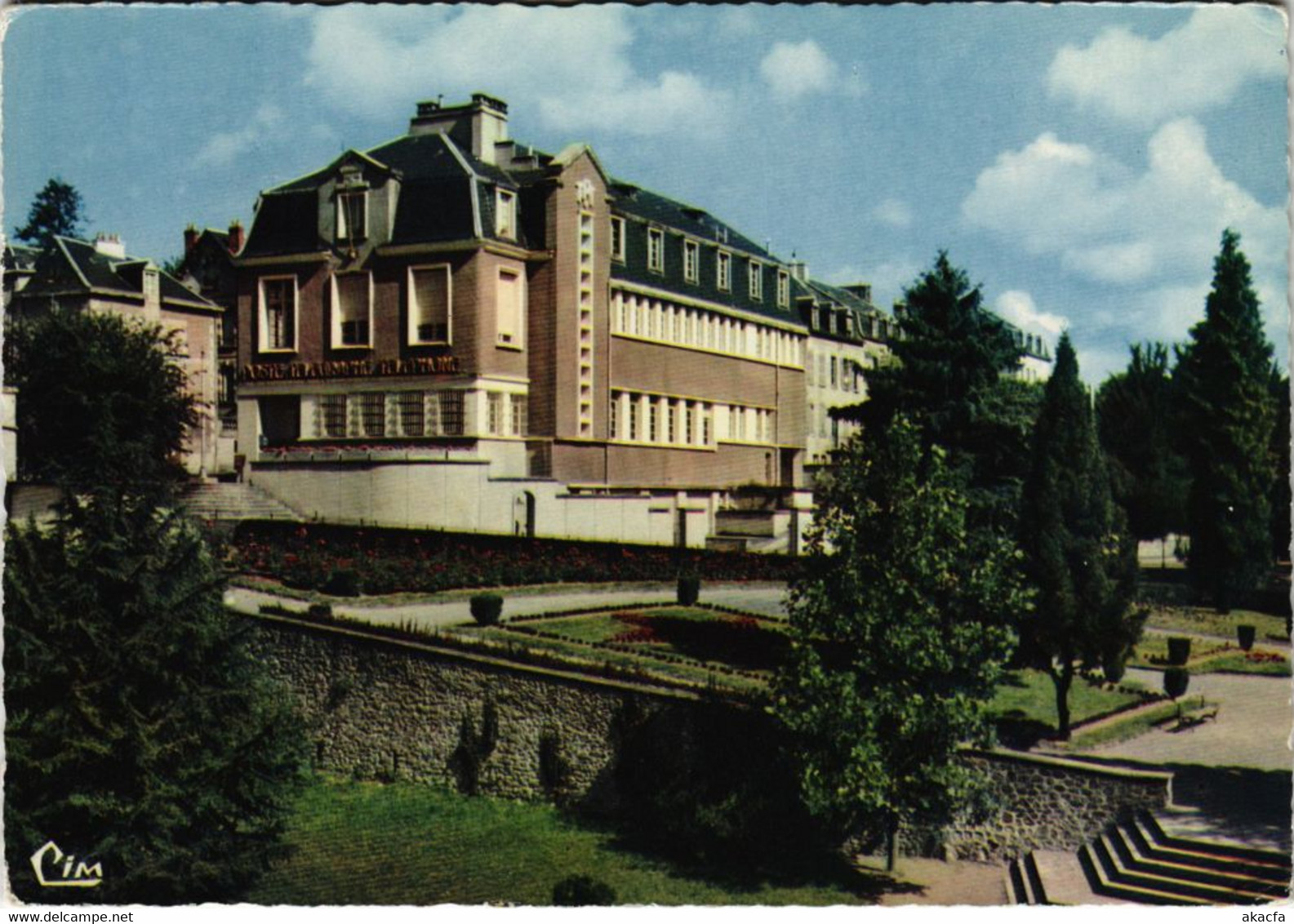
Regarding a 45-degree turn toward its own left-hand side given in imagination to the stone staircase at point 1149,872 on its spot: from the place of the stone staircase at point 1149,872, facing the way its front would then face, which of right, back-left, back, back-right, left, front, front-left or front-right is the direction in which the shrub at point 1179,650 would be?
back

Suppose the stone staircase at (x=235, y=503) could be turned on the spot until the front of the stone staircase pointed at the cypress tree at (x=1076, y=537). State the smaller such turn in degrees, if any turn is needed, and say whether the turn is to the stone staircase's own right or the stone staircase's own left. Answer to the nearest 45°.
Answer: approximately 45° to the stone staircase's own left

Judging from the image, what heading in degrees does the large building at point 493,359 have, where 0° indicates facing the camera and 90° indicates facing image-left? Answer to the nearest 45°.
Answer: approximately 45°

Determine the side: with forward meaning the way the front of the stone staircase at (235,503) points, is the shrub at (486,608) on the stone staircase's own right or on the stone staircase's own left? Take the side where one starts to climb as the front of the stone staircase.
on the stone staircase's own left

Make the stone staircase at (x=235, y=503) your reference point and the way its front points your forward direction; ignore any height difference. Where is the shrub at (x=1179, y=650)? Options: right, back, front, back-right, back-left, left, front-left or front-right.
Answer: front-left

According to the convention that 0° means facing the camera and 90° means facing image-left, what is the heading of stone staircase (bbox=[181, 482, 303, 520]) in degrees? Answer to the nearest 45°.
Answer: approximately 0°

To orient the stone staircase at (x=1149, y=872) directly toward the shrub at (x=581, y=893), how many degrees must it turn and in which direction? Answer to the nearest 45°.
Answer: approximately 45° to its right

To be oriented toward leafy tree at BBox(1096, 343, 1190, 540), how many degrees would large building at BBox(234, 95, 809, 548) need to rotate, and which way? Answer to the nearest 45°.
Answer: approximately 90° to its left

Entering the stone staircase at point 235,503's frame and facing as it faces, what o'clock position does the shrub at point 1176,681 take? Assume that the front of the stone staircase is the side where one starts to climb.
The shrub is roughly at 10 o'clock from the stone staircase.
